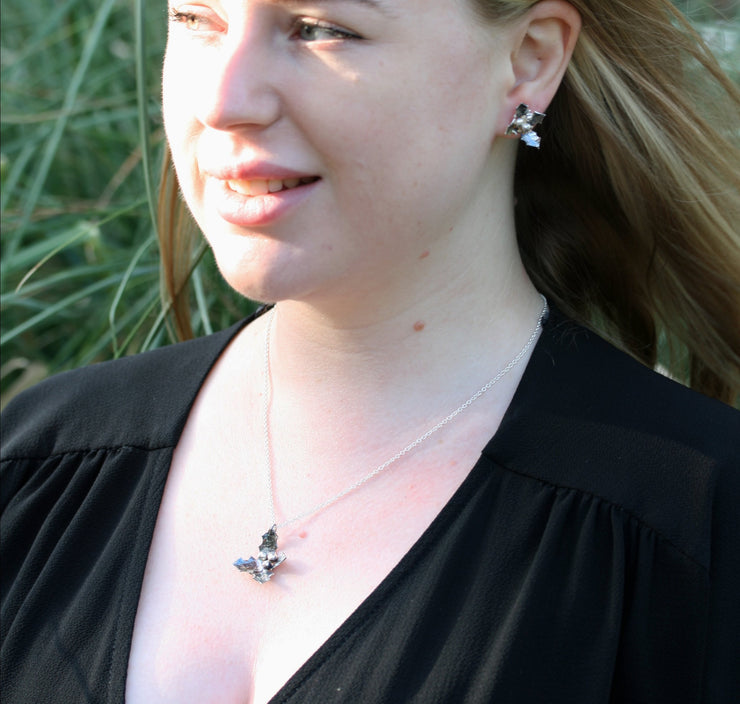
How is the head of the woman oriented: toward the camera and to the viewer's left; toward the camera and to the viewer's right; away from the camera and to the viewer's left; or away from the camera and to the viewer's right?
toward the camera and to the viewer's left

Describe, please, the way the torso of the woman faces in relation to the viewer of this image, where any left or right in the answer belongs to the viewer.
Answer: facing the viewer and to the left of the viewer
